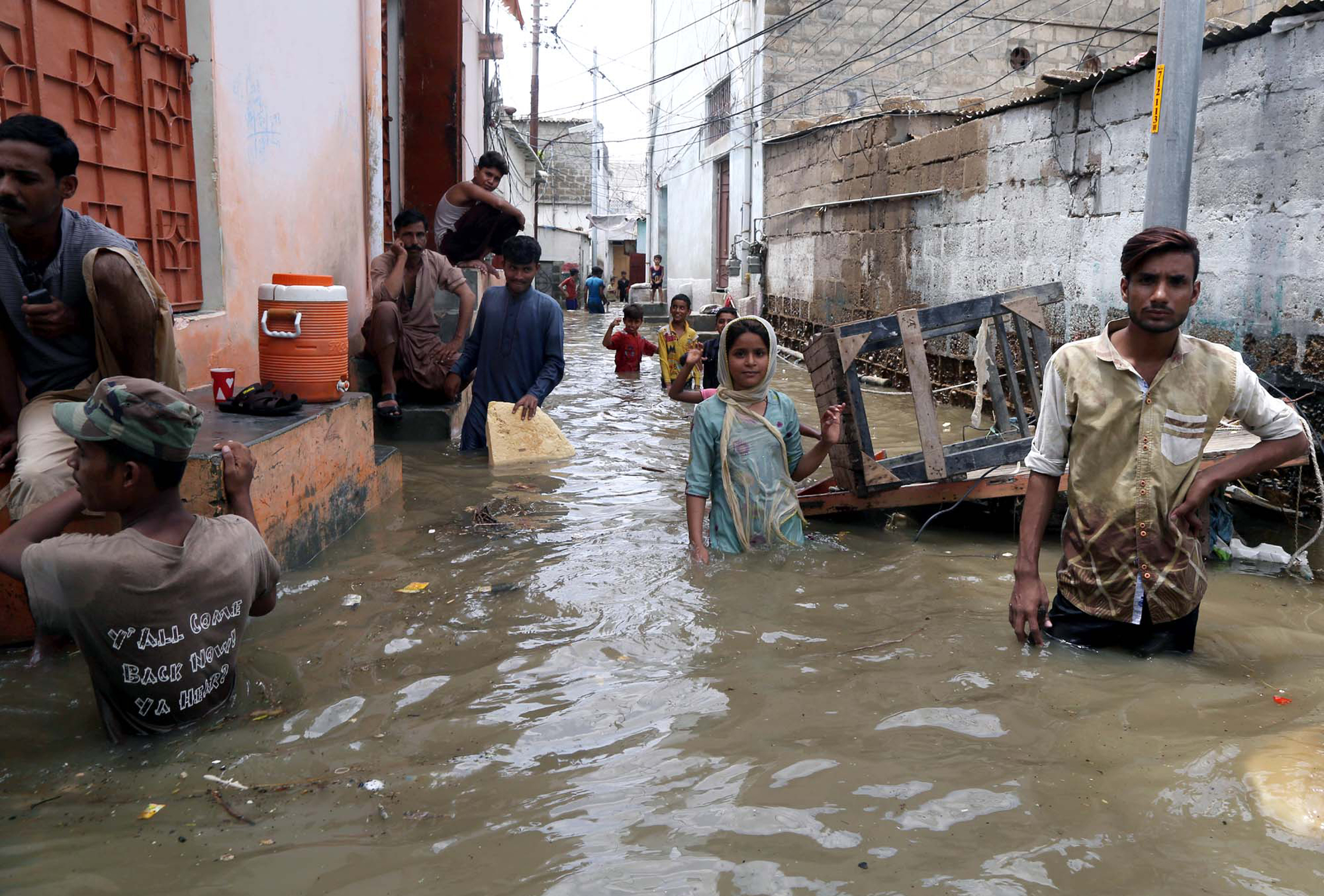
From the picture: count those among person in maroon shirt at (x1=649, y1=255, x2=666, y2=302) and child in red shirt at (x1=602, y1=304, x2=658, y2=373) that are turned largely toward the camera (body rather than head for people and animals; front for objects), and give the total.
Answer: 2

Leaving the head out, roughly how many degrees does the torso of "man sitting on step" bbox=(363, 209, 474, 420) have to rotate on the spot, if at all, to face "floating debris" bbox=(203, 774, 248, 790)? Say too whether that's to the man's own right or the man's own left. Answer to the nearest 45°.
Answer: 0° — they already face it

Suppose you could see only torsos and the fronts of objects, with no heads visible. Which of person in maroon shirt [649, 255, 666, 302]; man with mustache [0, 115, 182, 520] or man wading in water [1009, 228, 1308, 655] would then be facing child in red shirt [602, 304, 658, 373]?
the person in maroon shirt

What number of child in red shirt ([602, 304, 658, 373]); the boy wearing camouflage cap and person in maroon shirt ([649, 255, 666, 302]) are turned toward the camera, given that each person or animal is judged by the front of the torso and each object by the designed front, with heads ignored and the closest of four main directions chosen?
2

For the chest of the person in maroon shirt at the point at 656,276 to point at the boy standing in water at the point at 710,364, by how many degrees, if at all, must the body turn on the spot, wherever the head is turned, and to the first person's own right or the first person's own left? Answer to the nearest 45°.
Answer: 0° — they already face them

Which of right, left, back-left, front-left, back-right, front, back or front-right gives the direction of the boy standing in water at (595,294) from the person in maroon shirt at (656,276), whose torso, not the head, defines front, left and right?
right

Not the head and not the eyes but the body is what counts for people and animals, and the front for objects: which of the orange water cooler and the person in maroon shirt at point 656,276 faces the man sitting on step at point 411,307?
the person in maroon shirt

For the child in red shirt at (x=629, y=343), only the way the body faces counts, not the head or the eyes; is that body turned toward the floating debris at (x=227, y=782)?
yes

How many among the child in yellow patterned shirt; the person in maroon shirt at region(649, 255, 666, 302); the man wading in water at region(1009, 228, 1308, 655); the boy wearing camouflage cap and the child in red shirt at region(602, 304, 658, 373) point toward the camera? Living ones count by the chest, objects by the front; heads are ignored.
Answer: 4

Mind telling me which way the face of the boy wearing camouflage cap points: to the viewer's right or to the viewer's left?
to the viewer's left

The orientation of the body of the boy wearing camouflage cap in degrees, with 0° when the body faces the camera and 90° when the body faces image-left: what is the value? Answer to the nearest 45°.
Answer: approximately 135°

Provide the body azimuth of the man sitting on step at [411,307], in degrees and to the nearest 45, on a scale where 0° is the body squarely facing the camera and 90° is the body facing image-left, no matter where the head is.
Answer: approximately 0°

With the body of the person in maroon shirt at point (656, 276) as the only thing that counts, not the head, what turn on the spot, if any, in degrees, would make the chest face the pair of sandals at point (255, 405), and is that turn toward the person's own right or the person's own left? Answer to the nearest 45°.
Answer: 0° — they already face it
